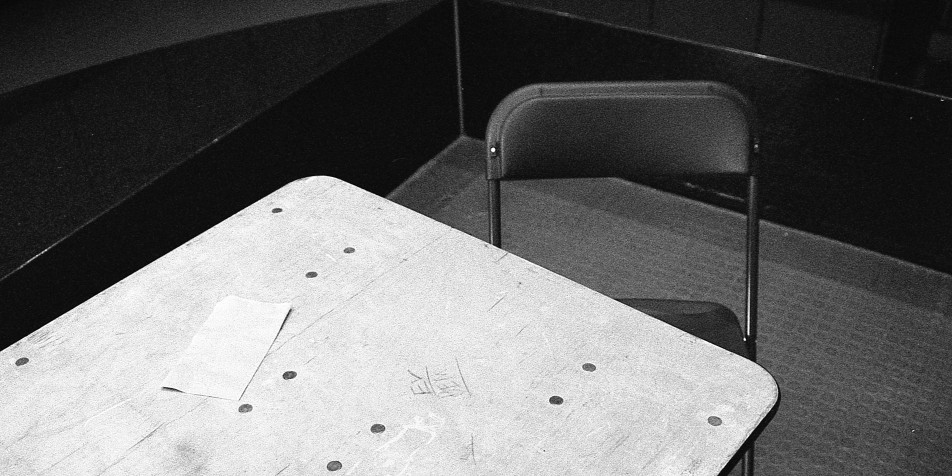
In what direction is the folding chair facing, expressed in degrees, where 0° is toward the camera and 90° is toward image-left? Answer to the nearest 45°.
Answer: approximately 0°

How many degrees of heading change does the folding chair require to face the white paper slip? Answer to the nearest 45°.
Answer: approximately 45° to its right
